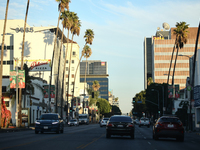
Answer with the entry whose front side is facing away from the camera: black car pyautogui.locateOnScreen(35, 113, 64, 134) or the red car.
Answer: the red car

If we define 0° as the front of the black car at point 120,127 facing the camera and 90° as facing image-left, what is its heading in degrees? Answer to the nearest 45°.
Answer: approximately 180°

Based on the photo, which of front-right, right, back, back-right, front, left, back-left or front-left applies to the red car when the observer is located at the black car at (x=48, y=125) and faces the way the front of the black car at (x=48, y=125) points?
front-left

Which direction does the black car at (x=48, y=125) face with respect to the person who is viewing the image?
facing the viewer

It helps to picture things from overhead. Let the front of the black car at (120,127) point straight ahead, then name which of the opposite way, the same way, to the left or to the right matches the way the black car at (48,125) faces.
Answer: the opposite way

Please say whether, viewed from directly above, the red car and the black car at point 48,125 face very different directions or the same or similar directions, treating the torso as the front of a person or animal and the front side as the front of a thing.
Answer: very different directions

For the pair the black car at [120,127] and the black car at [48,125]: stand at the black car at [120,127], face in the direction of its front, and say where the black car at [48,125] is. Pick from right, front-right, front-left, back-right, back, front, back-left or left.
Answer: front-left

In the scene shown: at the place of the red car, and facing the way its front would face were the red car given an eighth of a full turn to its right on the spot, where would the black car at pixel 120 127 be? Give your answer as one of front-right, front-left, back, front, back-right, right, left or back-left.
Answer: back-left

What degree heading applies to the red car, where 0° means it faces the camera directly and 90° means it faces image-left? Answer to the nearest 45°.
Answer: approximately 180°
